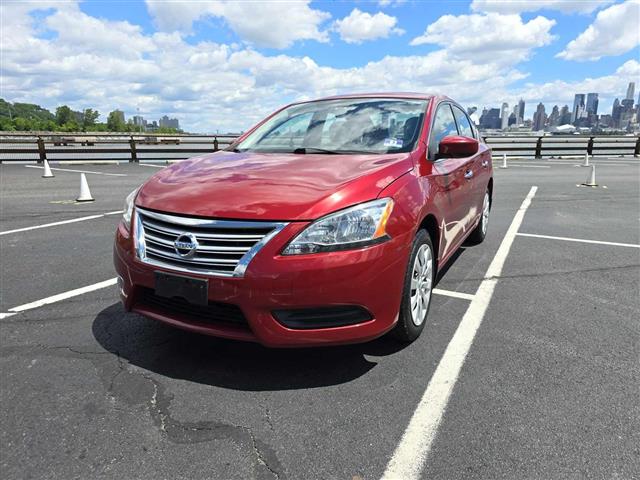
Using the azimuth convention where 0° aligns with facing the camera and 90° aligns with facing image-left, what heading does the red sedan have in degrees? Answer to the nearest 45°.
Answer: approximately 45°

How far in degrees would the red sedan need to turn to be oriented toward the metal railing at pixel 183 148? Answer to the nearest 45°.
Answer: approximately 135° to its right

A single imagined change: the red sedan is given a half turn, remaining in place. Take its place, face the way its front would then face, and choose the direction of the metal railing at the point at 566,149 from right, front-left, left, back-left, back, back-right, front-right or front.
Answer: front
